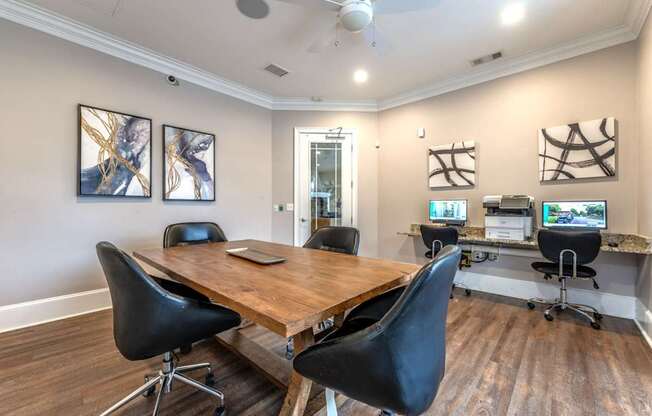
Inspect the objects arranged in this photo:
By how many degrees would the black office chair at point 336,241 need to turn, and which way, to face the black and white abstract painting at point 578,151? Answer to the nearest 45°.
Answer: approximately 135° to its left

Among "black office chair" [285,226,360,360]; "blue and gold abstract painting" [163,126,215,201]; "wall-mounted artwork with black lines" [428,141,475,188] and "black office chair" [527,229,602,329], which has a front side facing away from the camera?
"black office chair" [527,229,602,329]

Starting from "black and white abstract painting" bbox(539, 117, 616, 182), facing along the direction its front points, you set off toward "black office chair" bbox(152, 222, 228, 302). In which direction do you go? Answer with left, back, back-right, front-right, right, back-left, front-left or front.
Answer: front

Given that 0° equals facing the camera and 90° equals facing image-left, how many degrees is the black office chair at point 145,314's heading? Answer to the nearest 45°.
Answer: approximately 225°

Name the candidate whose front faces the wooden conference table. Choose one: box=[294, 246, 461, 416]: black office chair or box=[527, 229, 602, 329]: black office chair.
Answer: box=[294, 246, 461, 416]: black office chair

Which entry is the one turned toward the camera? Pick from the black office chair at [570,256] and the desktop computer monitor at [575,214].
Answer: the desktop computer monitor

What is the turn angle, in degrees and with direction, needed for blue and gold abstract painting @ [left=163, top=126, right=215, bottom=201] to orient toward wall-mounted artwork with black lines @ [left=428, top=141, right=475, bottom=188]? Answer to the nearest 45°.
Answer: approximately 45° to its left

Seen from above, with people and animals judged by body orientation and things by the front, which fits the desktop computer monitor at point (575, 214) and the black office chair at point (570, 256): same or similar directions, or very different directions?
very different directions

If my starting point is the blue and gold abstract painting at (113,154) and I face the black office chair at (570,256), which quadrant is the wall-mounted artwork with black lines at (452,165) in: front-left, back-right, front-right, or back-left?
front-left

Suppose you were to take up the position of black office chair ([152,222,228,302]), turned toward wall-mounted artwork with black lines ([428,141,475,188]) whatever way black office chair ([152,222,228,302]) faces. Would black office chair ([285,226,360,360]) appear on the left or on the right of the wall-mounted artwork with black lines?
right

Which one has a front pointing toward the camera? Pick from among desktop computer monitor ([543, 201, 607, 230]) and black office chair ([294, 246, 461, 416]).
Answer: the desktop computer monitor

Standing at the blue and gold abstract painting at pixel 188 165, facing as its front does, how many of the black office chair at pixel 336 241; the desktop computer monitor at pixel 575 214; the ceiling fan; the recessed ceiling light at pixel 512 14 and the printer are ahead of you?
5

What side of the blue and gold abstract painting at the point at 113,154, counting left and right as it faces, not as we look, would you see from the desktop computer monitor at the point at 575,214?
front

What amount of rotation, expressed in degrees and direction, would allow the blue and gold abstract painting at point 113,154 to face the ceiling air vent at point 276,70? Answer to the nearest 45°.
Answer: approximately 45° to its left

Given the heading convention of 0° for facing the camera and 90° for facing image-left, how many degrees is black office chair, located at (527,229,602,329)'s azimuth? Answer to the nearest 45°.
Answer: approximately 180°

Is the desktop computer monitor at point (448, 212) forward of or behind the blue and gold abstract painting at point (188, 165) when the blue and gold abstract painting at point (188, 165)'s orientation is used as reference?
forward

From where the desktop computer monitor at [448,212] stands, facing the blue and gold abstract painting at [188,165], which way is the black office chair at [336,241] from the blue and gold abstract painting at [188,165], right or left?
left
